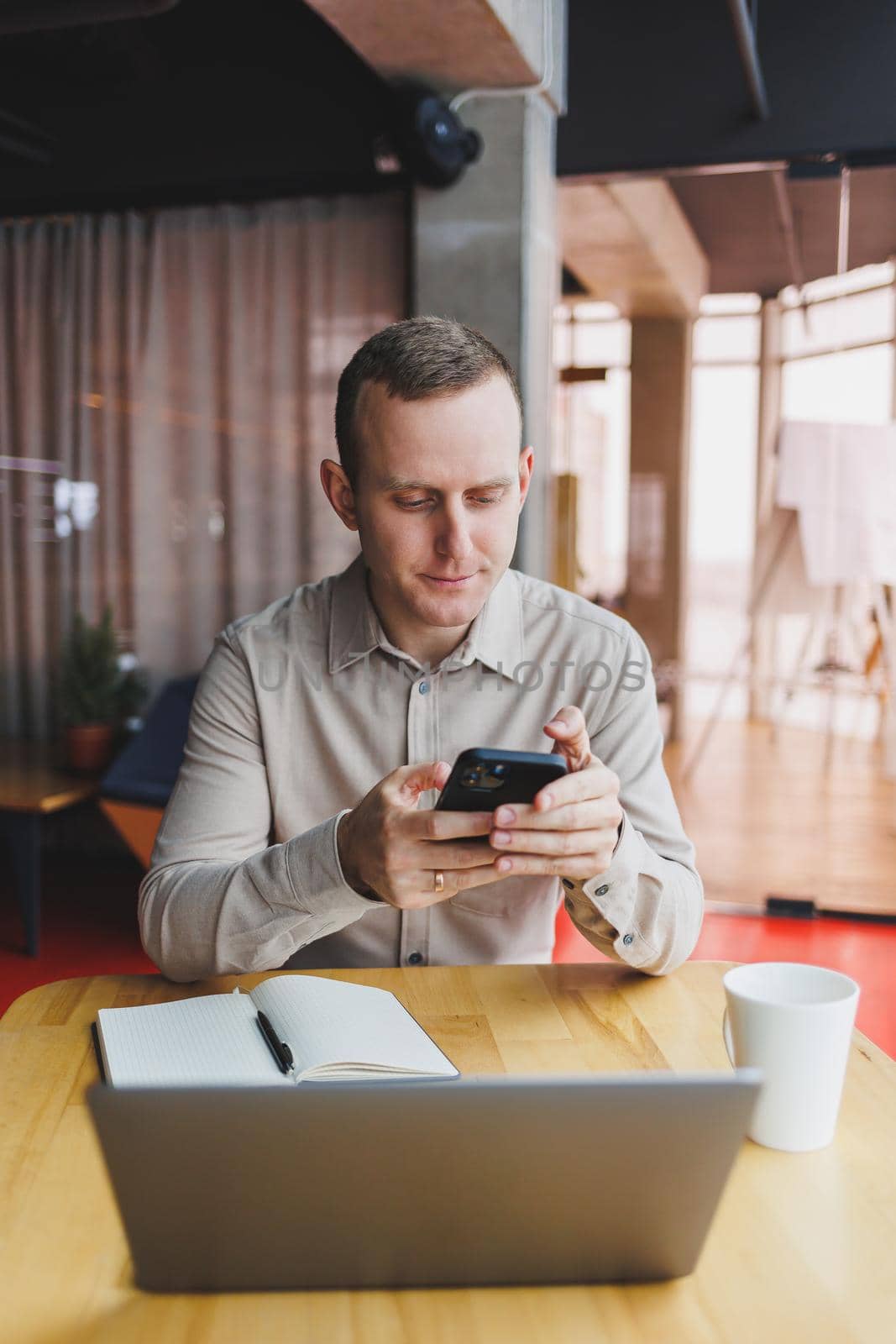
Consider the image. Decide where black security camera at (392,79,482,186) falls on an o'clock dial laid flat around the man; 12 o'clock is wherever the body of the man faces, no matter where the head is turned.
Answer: The black security camera is roughly at 6 o'clock from the man.

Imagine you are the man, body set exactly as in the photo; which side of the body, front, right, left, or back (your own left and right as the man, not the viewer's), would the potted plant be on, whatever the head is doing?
back

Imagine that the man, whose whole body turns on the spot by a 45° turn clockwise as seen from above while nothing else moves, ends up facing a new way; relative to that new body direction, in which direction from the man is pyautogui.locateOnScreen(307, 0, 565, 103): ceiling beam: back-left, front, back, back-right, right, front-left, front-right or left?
back-right

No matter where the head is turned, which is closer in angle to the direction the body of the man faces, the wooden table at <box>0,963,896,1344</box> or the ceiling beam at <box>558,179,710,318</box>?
the wooden table

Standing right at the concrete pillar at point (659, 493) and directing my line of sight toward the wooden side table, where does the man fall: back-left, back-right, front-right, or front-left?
front-left

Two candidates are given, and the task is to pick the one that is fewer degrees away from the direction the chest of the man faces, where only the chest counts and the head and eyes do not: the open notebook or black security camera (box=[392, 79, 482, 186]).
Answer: the open notebook

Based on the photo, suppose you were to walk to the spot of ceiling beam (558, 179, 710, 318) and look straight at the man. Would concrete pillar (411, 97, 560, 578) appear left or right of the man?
right

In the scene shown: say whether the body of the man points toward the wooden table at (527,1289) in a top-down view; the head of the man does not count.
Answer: yes

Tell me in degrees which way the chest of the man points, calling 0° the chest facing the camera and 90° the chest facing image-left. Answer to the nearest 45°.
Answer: approximately 0°

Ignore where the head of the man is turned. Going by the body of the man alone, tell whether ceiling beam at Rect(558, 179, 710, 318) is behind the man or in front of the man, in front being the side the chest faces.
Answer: behind

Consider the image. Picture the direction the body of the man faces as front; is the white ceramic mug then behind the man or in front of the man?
in front

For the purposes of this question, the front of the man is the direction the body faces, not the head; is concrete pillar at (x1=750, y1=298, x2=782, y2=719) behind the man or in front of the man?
behind

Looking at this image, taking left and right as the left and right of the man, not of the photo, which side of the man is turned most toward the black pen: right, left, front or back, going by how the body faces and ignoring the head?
front

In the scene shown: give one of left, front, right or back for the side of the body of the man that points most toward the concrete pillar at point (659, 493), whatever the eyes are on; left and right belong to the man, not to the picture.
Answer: back

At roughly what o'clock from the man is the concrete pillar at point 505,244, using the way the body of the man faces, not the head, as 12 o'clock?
The concrete pillar is roughly at 6 o'clock from the man.

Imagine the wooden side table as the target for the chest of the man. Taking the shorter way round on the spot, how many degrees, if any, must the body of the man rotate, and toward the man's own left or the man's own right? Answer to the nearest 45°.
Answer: approximately 135° to the man's own right
